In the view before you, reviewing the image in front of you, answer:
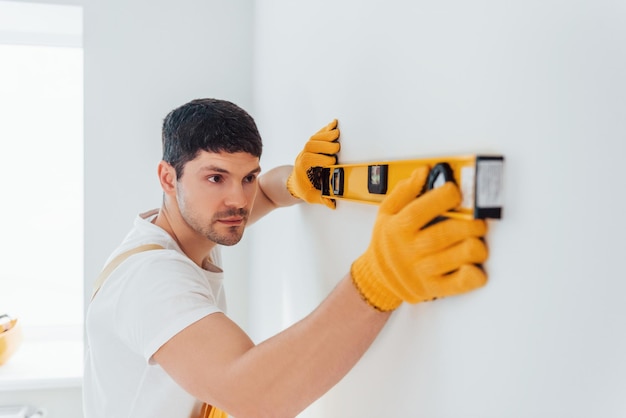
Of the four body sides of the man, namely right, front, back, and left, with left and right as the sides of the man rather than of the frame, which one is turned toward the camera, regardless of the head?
right

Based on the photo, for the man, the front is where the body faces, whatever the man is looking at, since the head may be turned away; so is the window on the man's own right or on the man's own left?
on the man's own left

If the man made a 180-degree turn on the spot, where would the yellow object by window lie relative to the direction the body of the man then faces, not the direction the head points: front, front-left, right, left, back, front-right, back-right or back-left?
front-right

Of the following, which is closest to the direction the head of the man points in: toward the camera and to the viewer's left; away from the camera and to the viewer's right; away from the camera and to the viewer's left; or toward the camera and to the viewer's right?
toward the camera and to the viewer's right
